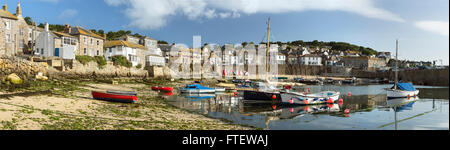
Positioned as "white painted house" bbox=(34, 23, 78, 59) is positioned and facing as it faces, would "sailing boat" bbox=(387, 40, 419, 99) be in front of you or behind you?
in front

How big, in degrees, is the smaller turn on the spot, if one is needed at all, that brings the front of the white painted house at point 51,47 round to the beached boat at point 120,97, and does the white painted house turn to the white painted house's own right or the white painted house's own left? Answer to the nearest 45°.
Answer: approximately 45° to the white painted house's own right

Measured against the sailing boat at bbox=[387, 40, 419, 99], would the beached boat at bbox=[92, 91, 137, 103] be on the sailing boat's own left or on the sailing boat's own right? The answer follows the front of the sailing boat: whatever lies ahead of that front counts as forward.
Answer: on the sailing boat's own left

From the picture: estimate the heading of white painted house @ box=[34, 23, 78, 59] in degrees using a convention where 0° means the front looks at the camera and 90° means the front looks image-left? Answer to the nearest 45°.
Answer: approximately 315°
